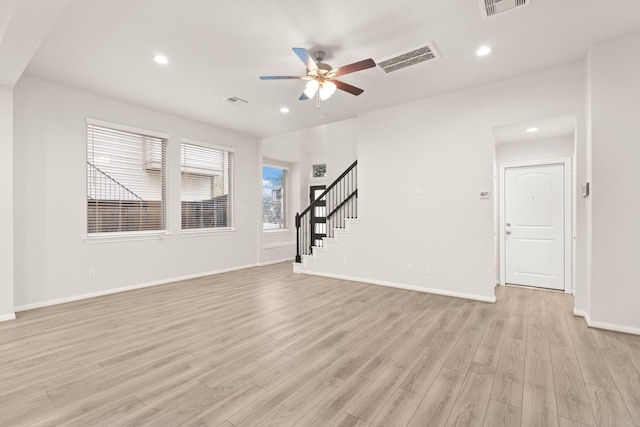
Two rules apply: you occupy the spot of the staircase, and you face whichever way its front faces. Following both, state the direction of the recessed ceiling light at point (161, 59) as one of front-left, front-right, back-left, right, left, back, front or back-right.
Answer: front-left

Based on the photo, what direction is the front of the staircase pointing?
to the viewer's left

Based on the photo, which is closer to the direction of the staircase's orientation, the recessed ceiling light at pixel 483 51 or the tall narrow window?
the tall narrow window

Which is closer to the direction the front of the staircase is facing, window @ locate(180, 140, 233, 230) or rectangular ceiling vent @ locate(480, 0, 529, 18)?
the window

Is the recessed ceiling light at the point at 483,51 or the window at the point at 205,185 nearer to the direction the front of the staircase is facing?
the window

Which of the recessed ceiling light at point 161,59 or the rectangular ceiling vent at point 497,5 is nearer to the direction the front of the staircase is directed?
the recessed ceiling light

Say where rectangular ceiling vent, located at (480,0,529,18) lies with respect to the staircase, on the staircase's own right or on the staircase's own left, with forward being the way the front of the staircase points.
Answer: on the staircase's own left

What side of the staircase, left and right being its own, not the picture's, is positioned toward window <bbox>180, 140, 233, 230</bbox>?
front

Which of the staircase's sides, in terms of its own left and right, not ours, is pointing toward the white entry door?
back

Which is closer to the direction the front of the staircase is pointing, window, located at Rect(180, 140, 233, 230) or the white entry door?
the window

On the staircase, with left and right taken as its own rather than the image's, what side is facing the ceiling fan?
left

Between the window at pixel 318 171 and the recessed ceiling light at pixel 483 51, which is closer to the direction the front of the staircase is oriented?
the window
